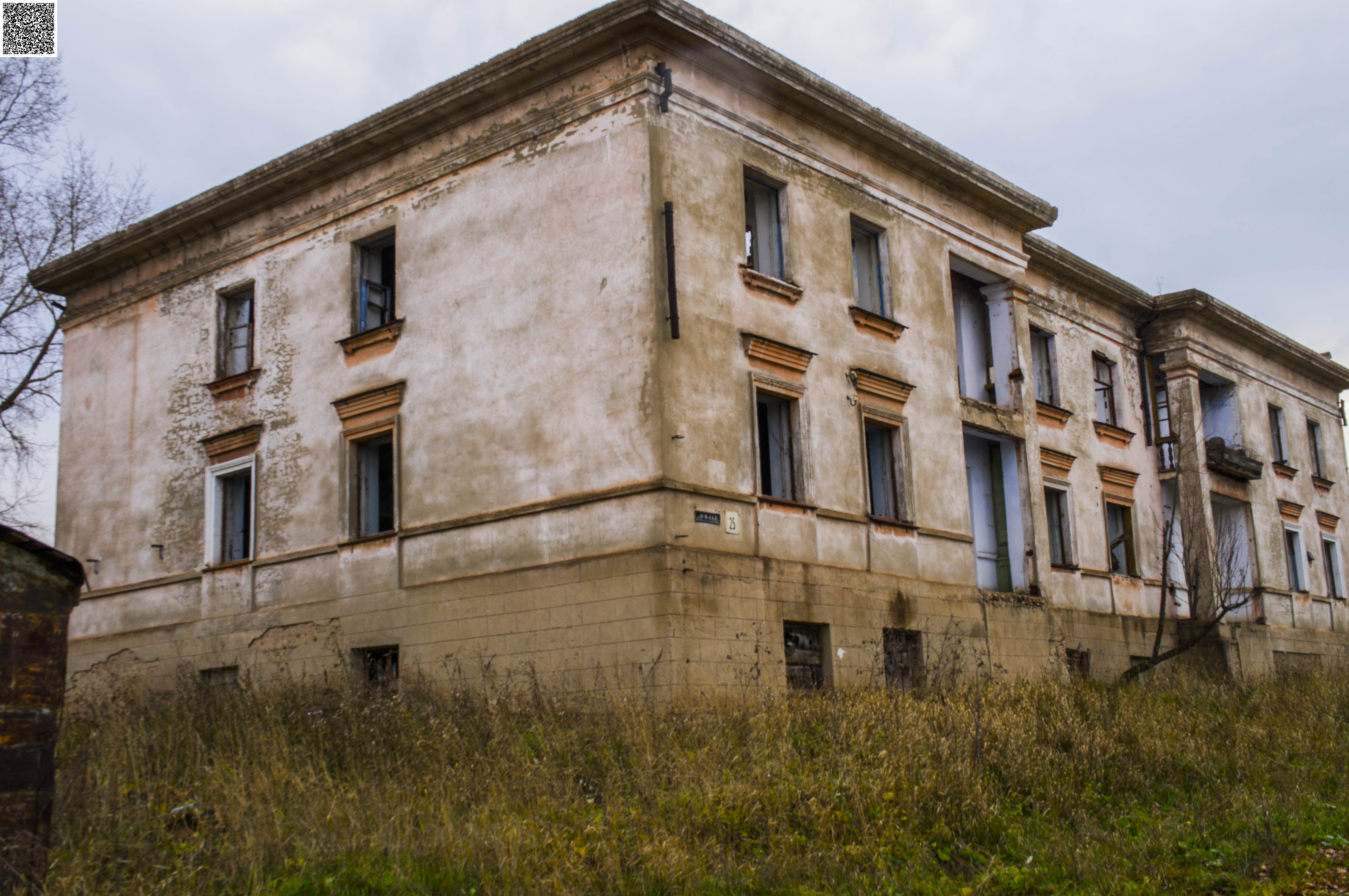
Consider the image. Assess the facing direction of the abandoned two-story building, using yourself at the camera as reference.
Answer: facing the viewer and to the right of the viewer
